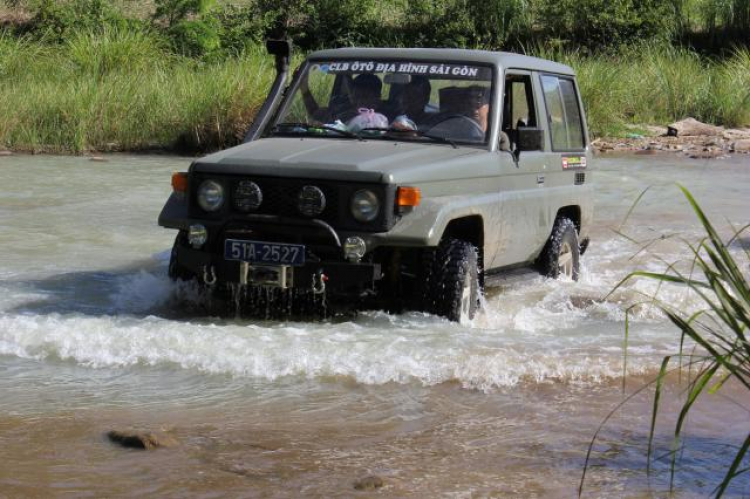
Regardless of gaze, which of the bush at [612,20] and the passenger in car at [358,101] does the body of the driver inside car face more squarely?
the passenger in car

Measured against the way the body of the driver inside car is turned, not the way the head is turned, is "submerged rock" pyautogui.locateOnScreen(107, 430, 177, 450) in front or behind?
in front

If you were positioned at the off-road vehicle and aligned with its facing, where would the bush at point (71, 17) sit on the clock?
The bush is roughly at 4 o'clock from the off-road vehicle.

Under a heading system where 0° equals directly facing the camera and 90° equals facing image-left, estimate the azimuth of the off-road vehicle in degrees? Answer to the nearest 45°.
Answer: approximately 45°

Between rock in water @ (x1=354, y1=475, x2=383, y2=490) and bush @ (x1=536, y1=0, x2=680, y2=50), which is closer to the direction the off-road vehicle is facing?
the rock in water

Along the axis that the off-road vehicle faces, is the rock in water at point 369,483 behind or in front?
in front

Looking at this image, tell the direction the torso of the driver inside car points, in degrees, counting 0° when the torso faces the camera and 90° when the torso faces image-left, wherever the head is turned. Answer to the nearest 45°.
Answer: approximately 45°

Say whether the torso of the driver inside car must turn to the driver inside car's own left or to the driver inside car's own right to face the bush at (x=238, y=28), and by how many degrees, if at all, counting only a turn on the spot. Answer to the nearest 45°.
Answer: approximately 135° to the driver inside car's own right

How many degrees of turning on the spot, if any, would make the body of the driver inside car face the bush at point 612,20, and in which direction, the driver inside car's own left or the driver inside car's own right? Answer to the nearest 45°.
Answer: approximately 135° to the driver inside car's own right

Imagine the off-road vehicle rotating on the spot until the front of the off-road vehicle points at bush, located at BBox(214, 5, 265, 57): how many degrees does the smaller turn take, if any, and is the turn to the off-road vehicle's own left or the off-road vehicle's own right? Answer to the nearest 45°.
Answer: approximately 135° to the off-road vehicle's own right
